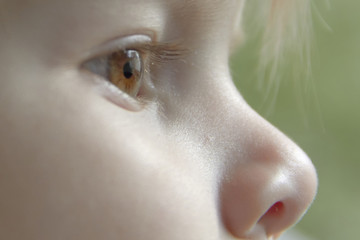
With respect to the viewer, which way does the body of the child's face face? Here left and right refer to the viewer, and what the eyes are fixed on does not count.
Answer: facing to the right of the viewer

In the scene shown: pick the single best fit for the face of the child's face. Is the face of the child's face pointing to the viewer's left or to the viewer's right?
to the viewer's right
